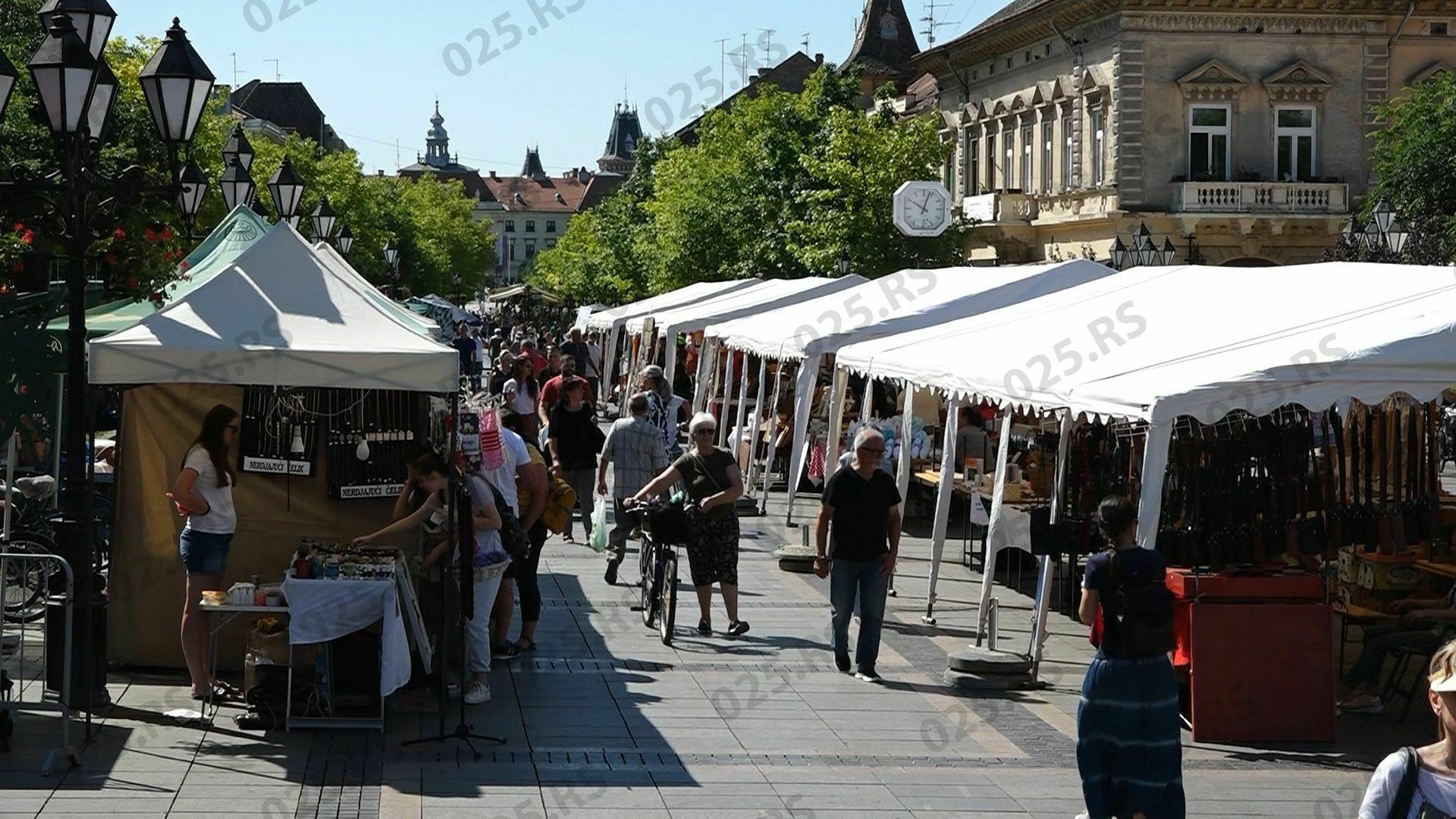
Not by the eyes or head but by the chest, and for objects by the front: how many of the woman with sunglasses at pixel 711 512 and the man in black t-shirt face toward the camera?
2

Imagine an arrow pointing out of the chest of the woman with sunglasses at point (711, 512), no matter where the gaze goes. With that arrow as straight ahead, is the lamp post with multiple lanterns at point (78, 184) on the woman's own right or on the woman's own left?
on the woman's own right

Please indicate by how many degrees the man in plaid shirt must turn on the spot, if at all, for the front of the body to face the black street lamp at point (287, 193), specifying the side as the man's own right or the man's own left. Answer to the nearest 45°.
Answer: approximately 45° to the man's own left

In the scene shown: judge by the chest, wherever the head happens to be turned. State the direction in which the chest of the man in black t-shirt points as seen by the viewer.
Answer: toward the camera

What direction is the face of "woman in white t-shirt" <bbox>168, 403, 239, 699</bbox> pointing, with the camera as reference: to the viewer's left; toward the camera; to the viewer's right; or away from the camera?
to the viewer's right

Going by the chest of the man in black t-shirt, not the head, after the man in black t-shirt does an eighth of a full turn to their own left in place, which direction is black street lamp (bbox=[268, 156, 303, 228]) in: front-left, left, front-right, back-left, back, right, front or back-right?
back

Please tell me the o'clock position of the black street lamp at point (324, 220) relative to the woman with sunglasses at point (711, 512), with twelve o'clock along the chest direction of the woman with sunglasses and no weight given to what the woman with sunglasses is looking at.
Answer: The black street lamp is roughly at 5 o'clock from the woman with sunglasses.

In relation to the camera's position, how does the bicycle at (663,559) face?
facing the viewer

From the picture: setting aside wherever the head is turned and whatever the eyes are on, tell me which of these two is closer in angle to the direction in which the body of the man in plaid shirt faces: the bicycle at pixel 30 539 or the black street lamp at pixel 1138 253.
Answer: the black street lamp

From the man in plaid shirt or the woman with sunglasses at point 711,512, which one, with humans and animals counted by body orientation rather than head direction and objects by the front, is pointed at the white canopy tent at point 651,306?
the man in plaid shirt

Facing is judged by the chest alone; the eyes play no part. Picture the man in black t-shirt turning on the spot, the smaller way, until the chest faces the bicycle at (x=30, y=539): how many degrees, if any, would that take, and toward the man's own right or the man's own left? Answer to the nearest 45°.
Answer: approximately 90° to the man's own right

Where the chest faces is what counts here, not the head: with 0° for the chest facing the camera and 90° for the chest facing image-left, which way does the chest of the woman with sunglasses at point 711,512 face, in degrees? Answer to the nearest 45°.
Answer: approximately 0°

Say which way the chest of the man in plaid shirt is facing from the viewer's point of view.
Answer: away from the camera
